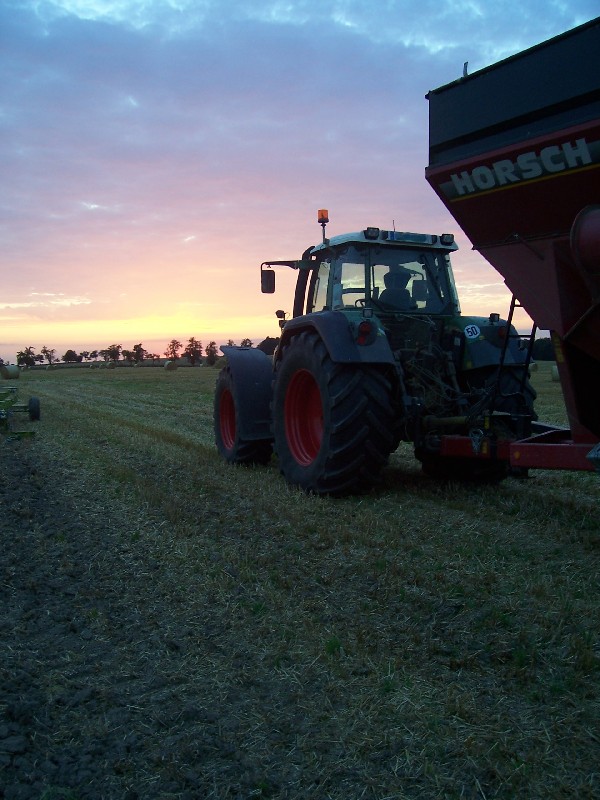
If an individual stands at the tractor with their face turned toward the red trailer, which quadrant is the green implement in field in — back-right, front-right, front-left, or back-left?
back-right

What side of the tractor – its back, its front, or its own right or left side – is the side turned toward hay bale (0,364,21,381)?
front

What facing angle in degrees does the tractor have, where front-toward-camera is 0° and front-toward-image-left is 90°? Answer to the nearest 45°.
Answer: approximately 135°

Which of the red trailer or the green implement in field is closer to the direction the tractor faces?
the green implement in field

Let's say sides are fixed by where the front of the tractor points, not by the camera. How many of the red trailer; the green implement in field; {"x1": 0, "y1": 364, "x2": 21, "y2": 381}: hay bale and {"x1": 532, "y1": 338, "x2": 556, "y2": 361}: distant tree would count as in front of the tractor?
2

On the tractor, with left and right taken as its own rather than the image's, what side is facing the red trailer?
back

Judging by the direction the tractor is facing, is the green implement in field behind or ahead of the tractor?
ahead
